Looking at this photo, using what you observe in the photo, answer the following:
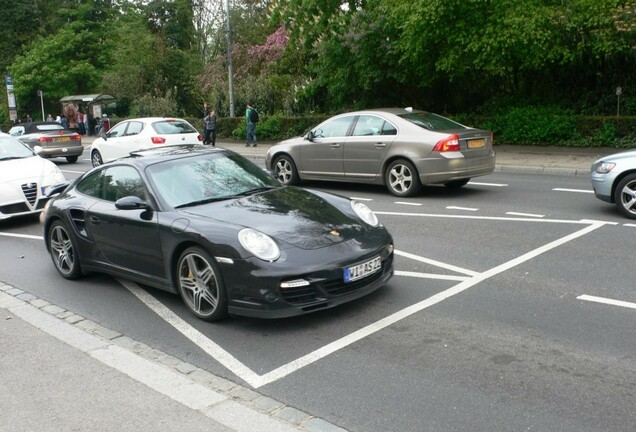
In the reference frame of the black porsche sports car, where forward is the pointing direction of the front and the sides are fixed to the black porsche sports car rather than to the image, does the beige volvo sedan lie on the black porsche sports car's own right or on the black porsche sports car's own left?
on the black porsche sports car's own left

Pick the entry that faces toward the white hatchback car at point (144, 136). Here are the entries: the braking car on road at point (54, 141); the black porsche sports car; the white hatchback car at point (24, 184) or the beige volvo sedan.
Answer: the beige volvo sedan

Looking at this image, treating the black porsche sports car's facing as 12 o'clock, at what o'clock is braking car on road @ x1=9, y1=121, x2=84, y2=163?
The braking car on road is roughly at 7 o'clock from the black porsche sports car.

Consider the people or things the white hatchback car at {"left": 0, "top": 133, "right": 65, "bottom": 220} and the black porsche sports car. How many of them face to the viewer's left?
0

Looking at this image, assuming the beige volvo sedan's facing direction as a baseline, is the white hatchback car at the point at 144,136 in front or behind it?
in front

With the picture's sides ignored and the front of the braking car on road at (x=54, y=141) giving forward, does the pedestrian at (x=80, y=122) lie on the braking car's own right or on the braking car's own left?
on the braking car's own right

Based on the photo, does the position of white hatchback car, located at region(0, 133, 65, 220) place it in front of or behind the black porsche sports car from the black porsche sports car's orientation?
behind

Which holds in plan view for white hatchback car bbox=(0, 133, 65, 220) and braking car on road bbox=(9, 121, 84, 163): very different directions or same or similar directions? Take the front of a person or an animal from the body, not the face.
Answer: very different directions

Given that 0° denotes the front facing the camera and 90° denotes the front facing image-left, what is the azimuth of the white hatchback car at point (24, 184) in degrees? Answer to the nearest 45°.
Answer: approximately 315°

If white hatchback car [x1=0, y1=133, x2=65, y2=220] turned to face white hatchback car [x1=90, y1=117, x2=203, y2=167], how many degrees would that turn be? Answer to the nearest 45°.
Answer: approximately 135° to its left

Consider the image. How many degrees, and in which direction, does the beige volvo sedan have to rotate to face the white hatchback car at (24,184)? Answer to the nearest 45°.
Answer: approximately 45° to its left

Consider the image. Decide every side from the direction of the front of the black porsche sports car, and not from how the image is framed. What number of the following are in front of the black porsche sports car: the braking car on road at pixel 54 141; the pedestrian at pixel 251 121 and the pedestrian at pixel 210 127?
0

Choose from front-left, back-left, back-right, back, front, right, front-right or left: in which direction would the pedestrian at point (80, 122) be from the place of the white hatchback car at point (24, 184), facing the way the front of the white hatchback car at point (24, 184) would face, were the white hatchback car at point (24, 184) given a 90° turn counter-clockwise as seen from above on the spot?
front-left

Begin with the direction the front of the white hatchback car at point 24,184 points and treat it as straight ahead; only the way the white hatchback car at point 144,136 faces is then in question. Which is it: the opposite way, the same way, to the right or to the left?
the opposite way

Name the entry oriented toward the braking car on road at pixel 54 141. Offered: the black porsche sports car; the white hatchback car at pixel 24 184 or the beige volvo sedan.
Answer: the beige volvo sedan

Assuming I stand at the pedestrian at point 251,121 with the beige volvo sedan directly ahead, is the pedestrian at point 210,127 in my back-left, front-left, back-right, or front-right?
back-right

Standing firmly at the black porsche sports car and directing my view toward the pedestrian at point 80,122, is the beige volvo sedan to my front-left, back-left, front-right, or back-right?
front-right

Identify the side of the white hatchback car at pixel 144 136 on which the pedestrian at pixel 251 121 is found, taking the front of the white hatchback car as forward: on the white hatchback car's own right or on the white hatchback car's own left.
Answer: on the white hatchback car's own right

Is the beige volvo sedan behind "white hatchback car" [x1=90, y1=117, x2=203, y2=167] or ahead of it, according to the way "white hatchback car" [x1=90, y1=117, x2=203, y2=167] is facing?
behind

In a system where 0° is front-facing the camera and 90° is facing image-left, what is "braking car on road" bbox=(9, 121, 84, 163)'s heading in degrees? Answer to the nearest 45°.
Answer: approximately 135°

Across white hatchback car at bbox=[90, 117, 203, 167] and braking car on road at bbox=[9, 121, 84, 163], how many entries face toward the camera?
0

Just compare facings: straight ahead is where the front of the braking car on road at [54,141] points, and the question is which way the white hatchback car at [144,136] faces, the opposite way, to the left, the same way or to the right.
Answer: the same way

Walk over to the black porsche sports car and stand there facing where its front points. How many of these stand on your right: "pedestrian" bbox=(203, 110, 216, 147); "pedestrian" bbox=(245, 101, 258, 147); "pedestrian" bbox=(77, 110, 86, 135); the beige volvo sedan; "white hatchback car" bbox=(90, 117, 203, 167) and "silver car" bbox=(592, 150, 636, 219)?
0
